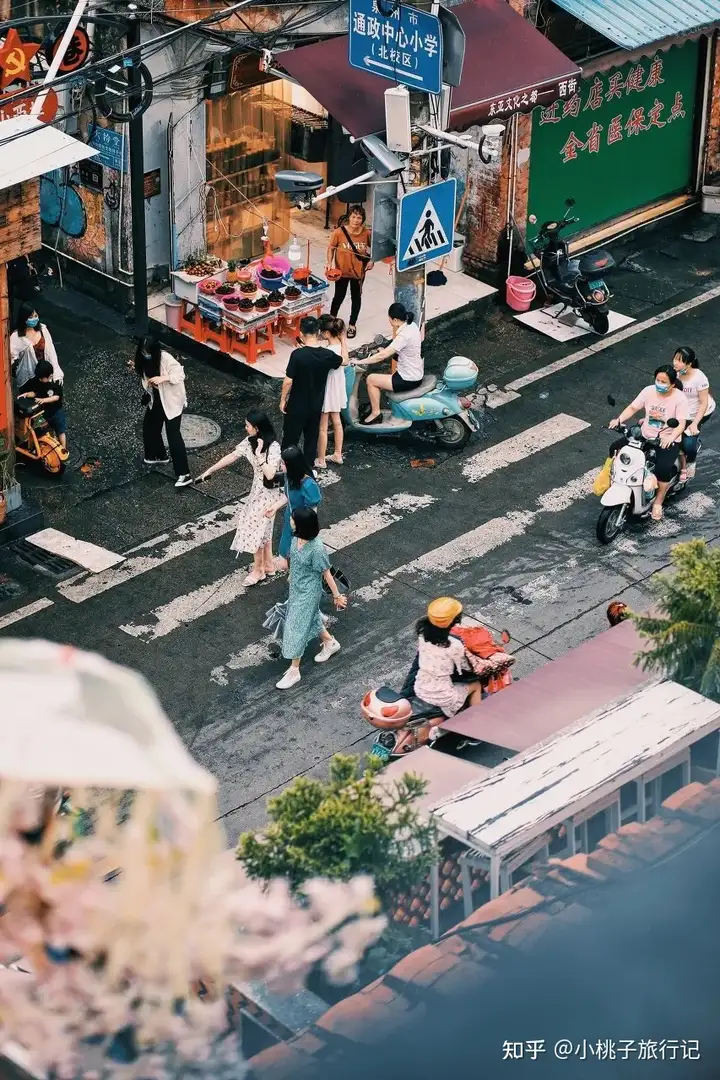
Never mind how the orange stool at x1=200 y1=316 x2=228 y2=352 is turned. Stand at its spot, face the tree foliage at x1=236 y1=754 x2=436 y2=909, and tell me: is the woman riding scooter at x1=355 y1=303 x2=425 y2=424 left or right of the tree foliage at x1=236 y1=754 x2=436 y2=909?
left

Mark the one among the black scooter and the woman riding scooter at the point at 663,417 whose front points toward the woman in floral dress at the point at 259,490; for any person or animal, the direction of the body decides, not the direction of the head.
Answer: the woman riding scooter

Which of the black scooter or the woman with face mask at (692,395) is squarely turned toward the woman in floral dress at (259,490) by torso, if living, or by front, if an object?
the woman with face mask

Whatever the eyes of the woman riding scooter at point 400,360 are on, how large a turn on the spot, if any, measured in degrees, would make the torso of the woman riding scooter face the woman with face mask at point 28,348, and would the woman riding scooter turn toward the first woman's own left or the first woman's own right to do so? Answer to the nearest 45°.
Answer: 0° — they already face them

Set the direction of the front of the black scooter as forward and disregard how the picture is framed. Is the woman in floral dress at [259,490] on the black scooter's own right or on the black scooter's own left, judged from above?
on the black scooter's own left

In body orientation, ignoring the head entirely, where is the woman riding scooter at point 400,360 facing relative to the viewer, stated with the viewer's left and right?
facing to the left of the viewer

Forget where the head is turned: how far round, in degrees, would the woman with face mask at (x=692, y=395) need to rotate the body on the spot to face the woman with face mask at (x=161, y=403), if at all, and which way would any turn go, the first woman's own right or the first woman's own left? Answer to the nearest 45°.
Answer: approximately 45° to the first woman's own right

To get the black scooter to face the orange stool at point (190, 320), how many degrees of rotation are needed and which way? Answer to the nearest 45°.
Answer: approximately 45° to its left

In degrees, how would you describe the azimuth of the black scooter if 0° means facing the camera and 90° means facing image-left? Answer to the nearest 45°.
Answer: approximately 135°

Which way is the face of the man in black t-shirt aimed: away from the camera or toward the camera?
away from the camera
